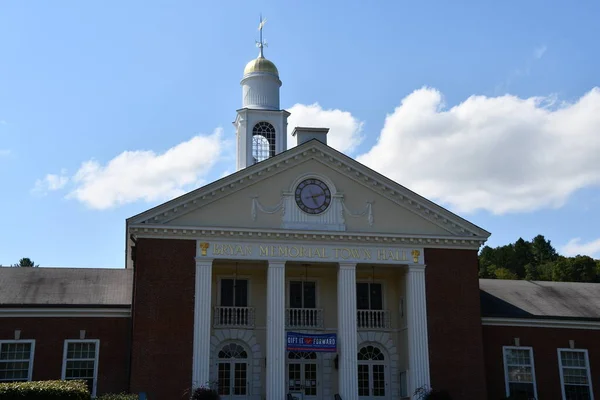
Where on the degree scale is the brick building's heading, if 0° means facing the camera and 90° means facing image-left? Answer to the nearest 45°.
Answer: approximately 0°

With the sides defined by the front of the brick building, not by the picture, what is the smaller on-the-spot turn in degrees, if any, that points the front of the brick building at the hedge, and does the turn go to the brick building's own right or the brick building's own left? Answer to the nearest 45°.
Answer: approximately 45° to the brick building's own right

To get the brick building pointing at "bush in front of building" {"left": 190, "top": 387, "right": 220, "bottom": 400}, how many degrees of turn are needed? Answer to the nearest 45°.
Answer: approximately 45° to its right
